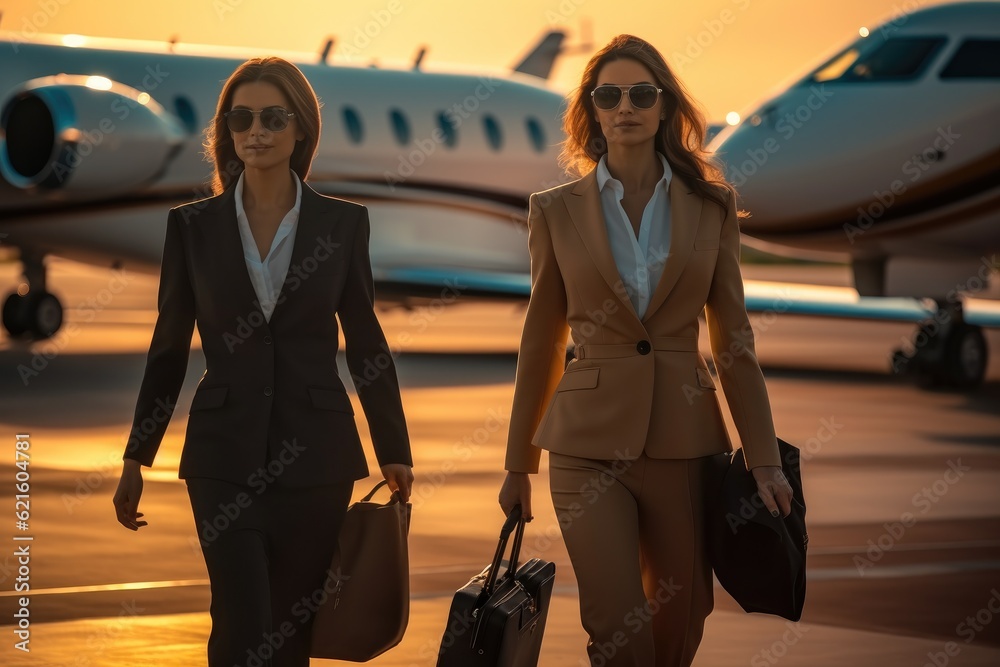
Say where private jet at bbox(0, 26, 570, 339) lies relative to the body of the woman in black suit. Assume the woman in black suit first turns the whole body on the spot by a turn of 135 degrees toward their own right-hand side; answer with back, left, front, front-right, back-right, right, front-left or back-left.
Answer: front-right

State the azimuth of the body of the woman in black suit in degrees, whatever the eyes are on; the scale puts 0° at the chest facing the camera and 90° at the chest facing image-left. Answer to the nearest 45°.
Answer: approximately 0°

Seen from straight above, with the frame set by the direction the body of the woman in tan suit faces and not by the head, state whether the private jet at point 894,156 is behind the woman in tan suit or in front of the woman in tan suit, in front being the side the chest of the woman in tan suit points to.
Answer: behind

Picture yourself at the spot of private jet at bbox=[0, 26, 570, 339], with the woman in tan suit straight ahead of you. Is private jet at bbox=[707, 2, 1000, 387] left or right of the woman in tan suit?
left

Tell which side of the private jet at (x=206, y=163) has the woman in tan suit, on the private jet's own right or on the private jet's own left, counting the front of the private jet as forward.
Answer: on the private jet's own left

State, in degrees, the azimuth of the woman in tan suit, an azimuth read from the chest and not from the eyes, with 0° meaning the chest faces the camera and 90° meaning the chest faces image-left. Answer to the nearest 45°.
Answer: approximately 0°

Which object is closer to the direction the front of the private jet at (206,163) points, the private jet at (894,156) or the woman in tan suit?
the woman in tan suit

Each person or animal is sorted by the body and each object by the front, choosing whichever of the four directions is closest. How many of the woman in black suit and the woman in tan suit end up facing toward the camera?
2

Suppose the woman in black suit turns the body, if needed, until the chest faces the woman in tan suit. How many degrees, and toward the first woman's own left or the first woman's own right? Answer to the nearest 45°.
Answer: approximately 90° to the first woman's own left

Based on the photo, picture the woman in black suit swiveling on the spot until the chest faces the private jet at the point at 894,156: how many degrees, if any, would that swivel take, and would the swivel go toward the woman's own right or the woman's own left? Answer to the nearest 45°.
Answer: approximately 135° to the woman's own left

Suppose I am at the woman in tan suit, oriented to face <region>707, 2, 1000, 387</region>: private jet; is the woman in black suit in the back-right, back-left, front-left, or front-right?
back-left

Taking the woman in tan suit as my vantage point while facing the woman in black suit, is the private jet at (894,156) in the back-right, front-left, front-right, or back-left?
back-right

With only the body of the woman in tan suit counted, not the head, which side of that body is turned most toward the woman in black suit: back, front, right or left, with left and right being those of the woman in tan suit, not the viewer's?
right
